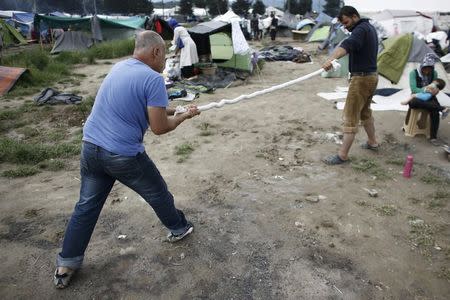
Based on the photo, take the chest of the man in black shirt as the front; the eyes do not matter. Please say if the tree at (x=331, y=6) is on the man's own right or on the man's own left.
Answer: on the man's own right

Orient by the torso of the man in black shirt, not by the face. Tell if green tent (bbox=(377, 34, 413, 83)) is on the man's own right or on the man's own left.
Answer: on the man's own right

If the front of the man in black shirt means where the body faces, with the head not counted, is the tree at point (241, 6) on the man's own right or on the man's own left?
on the man's own right

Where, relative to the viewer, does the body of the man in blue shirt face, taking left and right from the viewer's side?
facing away from the viewer and to the right of the viewer

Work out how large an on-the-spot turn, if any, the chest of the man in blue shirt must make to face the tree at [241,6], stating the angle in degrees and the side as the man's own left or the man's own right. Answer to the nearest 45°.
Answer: approximately 45° to the man's own left

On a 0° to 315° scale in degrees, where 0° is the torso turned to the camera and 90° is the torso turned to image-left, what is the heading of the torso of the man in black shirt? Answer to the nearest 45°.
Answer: approximately 90°

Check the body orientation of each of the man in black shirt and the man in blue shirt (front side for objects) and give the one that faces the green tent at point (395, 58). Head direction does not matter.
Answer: the man in blue shirt

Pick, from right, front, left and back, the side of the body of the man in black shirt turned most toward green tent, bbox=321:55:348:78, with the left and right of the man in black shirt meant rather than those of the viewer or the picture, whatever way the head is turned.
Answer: right

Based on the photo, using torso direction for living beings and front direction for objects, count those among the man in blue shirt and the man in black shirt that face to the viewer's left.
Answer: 1

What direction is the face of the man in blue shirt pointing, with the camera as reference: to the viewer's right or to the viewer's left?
to the viewer's right

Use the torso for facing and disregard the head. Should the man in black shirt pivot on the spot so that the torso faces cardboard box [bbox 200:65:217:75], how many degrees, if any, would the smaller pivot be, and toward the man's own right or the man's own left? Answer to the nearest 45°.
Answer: approximately 45° to the man's own right

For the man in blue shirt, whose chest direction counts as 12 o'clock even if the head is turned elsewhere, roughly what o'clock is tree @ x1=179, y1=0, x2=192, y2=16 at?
The tree is roughly at 11 o'clock from the man in blue shirt.
